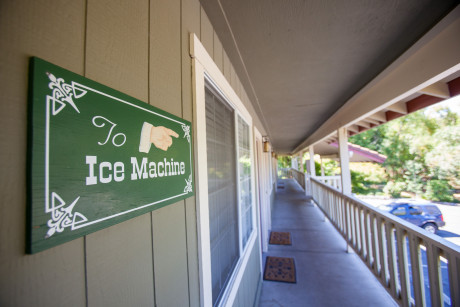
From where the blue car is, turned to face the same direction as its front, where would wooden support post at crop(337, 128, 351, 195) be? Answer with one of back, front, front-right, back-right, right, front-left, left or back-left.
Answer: front-left

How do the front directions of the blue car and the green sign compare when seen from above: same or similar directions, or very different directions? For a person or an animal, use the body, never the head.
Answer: very different directions

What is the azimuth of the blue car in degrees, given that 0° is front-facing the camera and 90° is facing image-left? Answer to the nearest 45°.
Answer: approximately 90°

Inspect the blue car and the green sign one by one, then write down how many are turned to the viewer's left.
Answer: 1

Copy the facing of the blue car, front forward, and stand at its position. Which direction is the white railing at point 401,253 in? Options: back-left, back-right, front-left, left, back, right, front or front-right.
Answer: left

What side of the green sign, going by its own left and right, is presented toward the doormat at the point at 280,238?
left

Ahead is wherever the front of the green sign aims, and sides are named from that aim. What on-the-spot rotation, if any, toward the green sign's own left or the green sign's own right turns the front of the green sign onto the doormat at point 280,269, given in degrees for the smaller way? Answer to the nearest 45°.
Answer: approximately 90° to the green sign's own left

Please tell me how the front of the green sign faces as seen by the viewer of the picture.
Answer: facing the viewer and to the right of the viewer

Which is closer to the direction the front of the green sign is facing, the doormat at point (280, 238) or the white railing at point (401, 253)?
the white railing

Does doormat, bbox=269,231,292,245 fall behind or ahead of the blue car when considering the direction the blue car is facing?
ahead

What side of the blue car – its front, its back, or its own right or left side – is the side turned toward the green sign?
left

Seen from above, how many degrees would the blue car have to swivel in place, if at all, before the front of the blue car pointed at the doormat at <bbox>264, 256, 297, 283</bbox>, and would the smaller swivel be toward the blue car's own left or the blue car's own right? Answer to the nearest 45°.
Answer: approximately 45° to the blue car's own left

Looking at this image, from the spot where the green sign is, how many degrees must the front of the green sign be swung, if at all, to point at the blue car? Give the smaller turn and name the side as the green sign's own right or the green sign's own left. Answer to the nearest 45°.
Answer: approximately 45° to the green sign's own left
